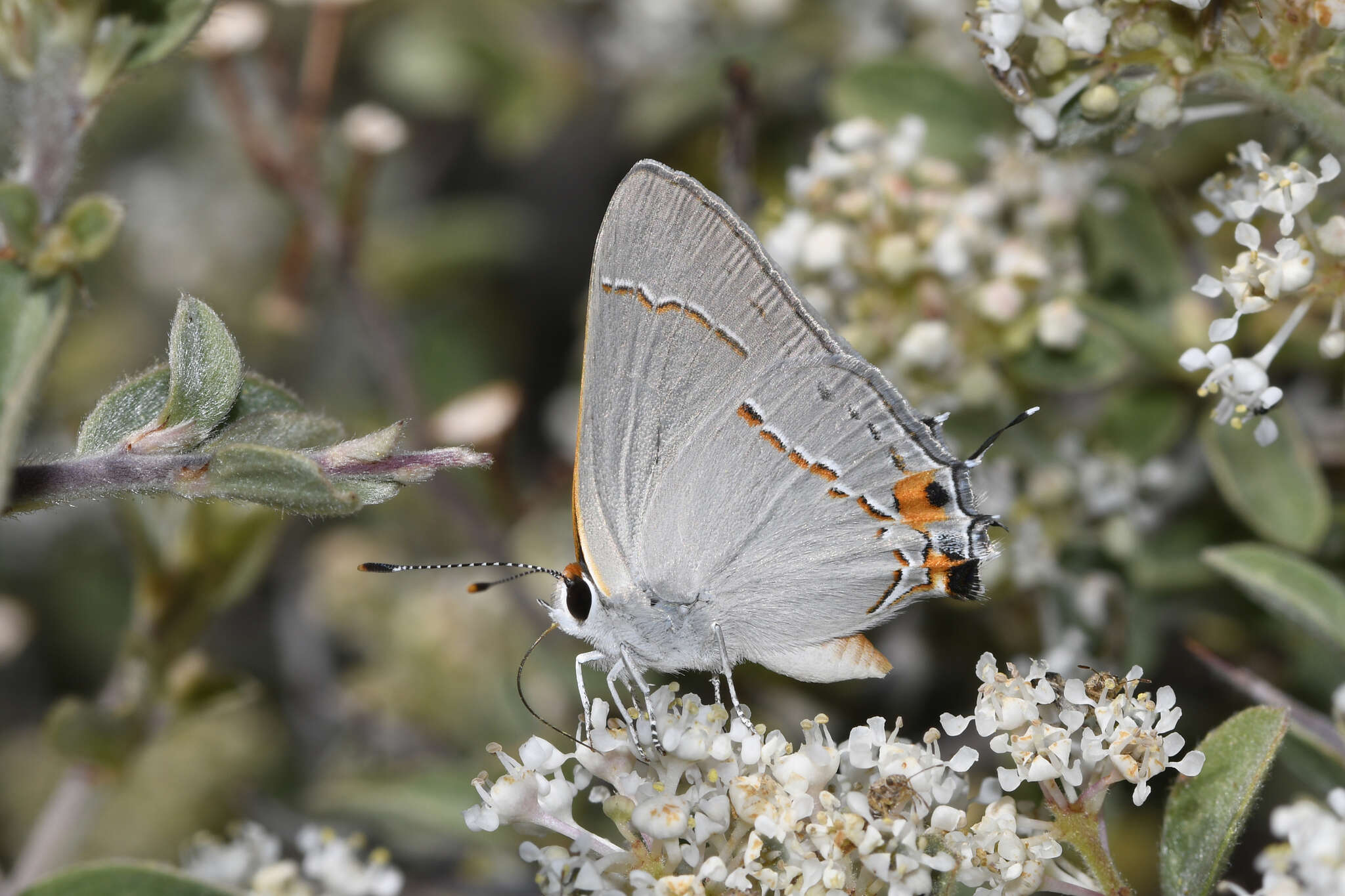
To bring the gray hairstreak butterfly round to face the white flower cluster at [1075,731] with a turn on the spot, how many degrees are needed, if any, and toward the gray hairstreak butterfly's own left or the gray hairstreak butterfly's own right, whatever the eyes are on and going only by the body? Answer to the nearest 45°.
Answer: approximately 135° to the gray hairstreak butterfly's own left

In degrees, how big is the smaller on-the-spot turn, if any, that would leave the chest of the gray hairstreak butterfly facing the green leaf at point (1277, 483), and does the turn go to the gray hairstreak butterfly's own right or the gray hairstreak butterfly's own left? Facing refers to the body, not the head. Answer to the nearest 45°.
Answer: approximately 180°

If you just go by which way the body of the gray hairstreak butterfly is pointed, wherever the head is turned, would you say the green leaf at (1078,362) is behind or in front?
behind

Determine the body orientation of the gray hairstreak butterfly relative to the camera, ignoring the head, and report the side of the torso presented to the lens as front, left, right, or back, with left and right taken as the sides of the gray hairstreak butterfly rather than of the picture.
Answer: left

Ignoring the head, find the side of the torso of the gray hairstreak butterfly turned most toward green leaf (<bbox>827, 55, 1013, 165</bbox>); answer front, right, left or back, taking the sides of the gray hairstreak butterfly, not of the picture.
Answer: right

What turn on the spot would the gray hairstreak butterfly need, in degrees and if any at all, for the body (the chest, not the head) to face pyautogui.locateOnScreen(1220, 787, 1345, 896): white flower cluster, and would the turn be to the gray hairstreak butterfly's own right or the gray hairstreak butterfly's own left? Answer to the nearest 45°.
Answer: approximately 135° to the gray hairstreak butterfly's own left
